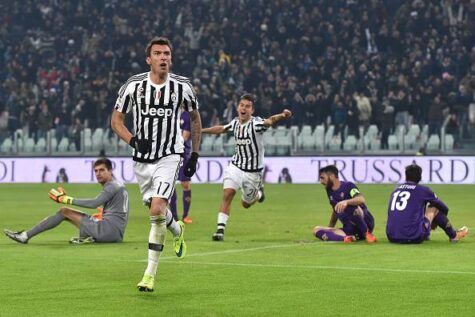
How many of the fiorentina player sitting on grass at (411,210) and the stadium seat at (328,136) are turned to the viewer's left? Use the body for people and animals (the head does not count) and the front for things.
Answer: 0

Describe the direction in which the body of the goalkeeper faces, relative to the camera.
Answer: to the viewer's left

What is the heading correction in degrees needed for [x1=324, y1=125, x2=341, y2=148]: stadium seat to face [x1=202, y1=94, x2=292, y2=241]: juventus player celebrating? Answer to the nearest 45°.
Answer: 0° — it already faces them

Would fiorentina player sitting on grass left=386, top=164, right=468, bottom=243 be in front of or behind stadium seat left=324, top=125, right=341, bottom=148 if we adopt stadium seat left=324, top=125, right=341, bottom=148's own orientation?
in front

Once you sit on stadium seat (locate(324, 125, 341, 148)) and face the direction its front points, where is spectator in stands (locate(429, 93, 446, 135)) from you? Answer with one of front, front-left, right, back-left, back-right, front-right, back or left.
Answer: left

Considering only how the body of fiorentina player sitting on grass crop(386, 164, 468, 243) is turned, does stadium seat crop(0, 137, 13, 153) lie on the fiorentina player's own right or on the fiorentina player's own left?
on the fiorentina player's own left

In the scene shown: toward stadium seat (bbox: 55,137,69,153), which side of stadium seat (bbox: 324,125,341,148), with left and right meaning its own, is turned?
right

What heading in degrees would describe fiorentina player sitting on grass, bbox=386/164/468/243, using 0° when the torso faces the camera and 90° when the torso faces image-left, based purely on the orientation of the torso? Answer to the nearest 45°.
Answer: approximately 225°

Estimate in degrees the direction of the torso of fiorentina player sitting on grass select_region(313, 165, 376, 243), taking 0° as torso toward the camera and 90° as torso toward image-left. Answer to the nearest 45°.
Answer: approximately 45°

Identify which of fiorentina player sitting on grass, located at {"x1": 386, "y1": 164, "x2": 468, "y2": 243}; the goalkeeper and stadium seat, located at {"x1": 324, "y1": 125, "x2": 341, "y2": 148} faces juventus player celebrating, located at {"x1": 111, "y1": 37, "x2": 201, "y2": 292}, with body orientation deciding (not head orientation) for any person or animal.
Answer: the stadium seat

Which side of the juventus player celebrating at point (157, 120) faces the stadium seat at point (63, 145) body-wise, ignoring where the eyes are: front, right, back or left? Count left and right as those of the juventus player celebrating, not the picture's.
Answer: back

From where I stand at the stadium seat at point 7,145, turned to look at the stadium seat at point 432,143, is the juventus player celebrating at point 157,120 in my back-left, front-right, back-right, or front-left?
front-right

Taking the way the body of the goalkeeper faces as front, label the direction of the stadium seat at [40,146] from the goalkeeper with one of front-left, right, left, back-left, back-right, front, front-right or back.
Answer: right
